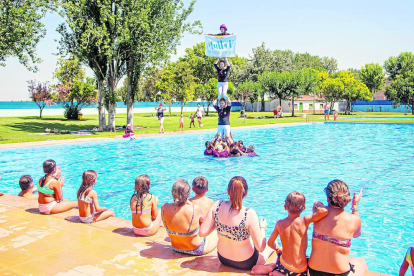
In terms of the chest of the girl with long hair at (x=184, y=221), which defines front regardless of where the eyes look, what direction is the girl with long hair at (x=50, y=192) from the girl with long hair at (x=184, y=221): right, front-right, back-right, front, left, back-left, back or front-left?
left

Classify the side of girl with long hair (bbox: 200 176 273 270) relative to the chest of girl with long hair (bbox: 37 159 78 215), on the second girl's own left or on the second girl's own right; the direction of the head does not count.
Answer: on the second girl's own right

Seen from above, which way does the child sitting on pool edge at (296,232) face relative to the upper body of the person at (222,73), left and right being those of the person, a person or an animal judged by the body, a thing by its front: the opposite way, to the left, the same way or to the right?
the opposite way

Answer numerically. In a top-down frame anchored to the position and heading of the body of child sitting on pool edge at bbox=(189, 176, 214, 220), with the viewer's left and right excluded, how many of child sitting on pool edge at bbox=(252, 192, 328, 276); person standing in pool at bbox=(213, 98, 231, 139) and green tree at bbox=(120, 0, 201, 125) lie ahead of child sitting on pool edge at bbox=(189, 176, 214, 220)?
2

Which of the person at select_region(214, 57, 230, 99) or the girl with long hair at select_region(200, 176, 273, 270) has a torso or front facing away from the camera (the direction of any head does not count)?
the girl with long hair

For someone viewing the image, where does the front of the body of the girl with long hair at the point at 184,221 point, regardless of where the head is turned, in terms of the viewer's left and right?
facing away from the viewer and to the right of the viewer

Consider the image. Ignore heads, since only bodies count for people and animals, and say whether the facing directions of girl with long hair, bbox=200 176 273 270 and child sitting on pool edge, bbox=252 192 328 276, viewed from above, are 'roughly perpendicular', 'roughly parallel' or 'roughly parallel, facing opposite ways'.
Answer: roughly parallel

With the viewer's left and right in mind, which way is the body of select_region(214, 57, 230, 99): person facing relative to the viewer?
facing the viewer

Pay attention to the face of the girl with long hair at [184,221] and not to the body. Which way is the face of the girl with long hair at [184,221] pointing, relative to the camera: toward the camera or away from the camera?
away from the camera

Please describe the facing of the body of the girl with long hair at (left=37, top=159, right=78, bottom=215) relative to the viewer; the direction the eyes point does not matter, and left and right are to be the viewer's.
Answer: facing away from the viewer and to the right of the viewer

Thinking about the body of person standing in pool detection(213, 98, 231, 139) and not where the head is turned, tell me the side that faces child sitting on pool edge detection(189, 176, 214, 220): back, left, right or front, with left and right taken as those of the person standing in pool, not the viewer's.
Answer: front

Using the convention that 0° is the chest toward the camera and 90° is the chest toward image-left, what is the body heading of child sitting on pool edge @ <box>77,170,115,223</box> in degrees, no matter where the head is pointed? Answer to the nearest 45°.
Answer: approximately 225°

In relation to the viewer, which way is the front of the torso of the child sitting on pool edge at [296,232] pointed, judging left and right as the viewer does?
facing away from the viewer

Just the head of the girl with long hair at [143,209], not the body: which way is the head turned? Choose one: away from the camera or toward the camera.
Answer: away from the camera

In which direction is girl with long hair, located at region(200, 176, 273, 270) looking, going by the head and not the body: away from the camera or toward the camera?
away from the camera

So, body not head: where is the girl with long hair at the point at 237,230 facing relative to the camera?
away from the camera

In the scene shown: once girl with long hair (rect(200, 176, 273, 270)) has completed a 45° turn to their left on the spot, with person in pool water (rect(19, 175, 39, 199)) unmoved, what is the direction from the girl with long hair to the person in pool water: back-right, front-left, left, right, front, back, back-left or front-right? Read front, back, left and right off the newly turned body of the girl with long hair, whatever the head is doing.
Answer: front

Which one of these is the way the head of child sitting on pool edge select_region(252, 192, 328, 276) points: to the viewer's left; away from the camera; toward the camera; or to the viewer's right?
away from the camera
